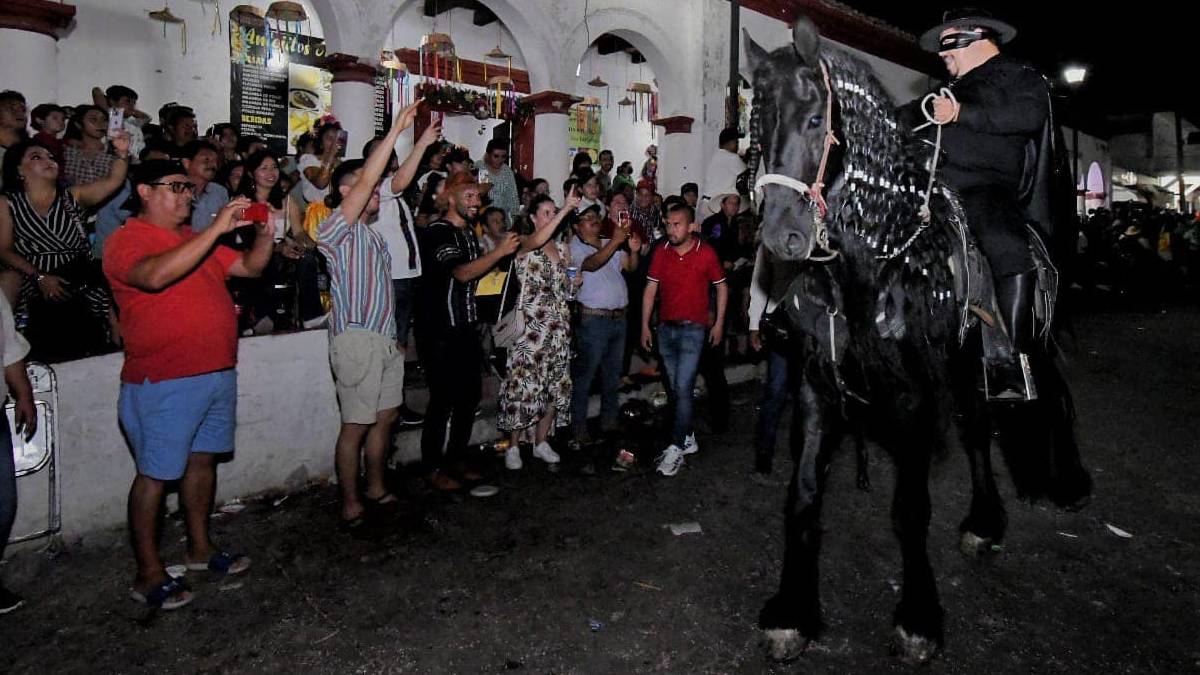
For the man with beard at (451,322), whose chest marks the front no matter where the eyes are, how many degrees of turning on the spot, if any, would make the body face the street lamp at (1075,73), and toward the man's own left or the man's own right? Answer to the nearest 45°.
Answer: approximately 90° to the man's own left

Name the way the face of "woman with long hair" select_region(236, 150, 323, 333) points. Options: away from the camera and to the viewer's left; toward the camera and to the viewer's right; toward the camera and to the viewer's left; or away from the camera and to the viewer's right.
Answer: toward the camera and to the viewer's right

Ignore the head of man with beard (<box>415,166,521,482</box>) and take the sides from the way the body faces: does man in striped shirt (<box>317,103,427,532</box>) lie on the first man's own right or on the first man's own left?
on the first man's own right

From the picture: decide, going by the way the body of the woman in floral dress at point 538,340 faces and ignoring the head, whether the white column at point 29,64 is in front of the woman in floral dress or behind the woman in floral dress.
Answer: behind

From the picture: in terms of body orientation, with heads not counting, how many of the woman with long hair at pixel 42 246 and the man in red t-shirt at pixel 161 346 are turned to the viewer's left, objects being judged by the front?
0

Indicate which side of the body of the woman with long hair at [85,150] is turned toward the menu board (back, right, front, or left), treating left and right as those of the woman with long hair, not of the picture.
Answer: left

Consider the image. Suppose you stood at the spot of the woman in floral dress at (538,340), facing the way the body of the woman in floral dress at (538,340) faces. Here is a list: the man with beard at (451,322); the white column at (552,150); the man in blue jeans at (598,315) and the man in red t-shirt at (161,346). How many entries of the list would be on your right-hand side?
2

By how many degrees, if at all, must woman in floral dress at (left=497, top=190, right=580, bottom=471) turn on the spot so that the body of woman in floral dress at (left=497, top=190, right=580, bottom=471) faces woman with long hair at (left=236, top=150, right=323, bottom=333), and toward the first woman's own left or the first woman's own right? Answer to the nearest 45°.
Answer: approximately 180°
